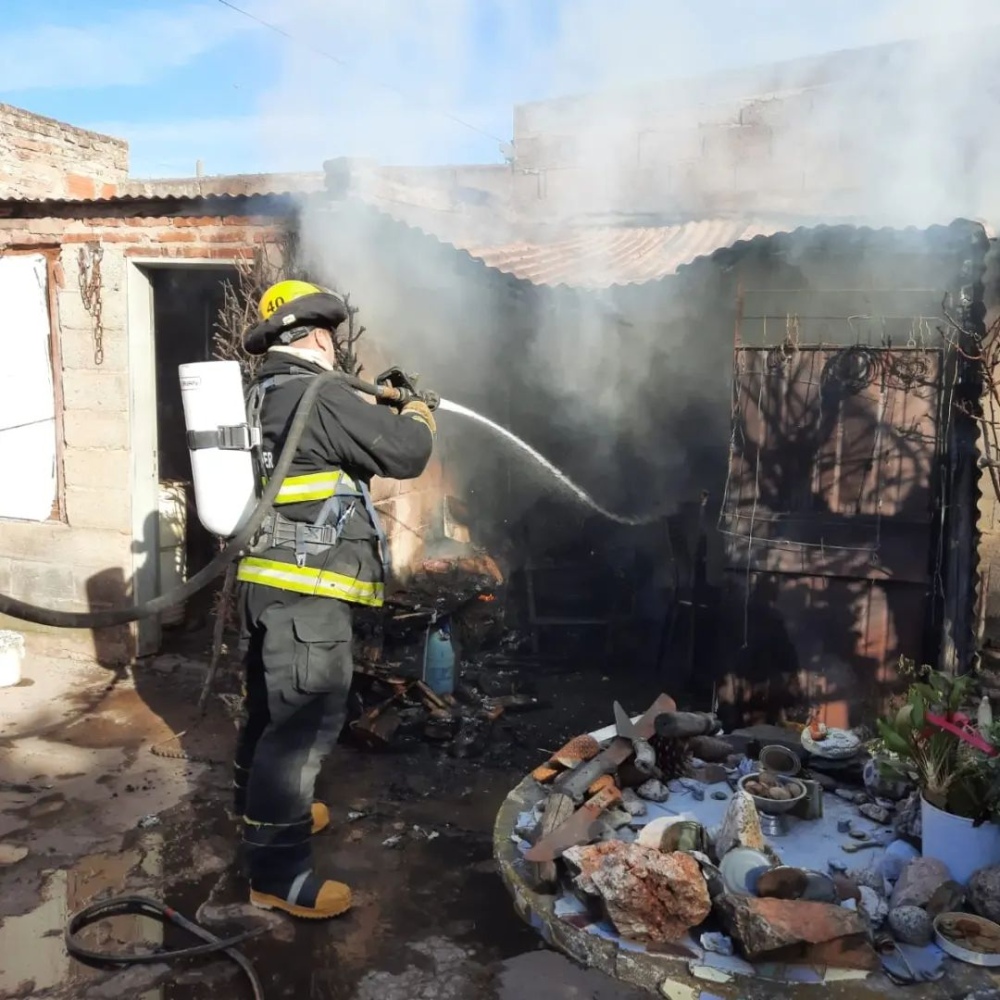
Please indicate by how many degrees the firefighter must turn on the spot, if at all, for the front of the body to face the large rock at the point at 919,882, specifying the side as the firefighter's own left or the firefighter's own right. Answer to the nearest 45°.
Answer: approximately 45° to the firefighter's own right

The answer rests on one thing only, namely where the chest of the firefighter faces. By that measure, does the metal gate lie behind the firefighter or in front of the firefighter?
in front

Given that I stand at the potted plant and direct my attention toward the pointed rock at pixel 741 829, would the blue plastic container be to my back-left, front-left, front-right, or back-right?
front-right

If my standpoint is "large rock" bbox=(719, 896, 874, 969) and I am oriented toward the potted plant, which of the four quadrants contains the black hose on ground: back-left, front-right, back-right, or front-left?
back-left

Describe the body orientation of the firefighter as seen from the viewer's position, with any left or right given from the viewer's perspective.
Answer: facing to the right of the viewer

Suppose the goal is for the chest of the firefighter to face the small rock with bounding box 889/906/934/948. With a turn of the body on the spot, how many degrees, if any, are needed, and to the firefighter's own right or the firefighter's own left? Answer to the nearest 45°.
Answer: approximately 45° to the firefighter's own right

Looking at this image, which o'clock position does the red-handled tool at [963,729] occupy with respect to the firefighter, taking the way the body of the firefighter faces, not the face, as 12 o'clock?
The red-handled tool is roughly at 1 o'clock from the firefighter.

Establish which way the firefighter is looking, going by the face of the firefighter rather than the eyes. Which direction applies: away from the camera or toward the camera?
away from the camera
